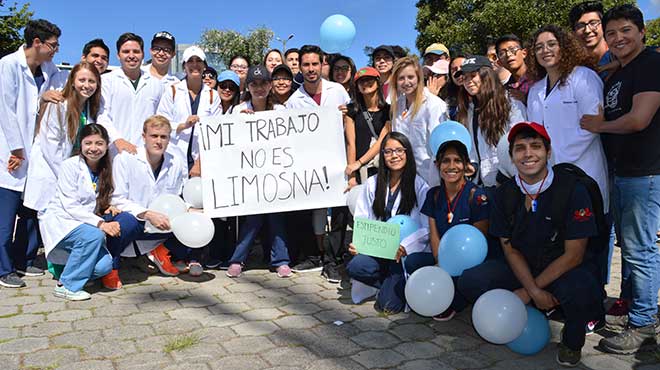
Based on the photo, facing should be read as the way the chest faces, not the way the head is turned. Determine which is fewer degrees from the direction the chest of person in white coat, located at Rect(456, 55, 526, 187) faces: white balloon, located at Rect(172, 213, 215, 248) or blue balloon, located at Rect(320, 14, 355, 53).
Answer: the white balloon

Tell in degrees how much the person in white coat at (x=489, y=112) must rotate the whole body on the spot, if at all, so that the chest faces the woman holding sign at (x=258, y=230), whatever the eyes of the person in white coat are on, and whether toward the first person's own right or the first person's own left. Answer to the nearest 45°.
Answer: approximately 45° to the first person's own right

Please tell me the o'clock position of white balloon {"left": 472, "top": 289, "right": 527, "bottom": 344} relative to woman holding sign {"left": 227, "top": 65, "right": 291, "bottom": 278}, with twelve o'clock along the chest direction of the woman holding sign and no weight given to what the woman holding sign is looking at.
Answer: The white balloon is roughly at 11 o'clock from the woman holding sign.

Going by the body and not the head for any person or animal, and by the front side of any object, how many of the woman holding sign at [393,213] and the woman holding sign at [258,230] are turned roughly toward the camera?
2

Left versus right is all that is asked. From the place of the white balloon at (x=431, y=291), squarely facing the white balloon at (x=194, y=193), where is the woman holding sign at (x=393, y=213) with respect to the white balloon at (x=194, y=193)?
right

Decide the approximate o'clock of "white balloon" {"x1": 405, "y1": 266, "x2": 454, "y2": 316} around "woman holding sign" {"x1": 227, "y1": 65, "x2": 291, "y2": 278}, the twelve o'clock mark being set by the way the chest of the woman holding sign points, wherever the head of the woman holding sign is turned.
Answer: The white balloon is roughly at 11 o'clock from the woman holding sign.

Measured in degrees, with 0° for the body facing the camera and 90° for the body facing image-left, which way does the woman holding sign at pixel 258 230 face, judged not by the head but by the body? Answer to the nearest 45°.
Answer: approximately 0°
